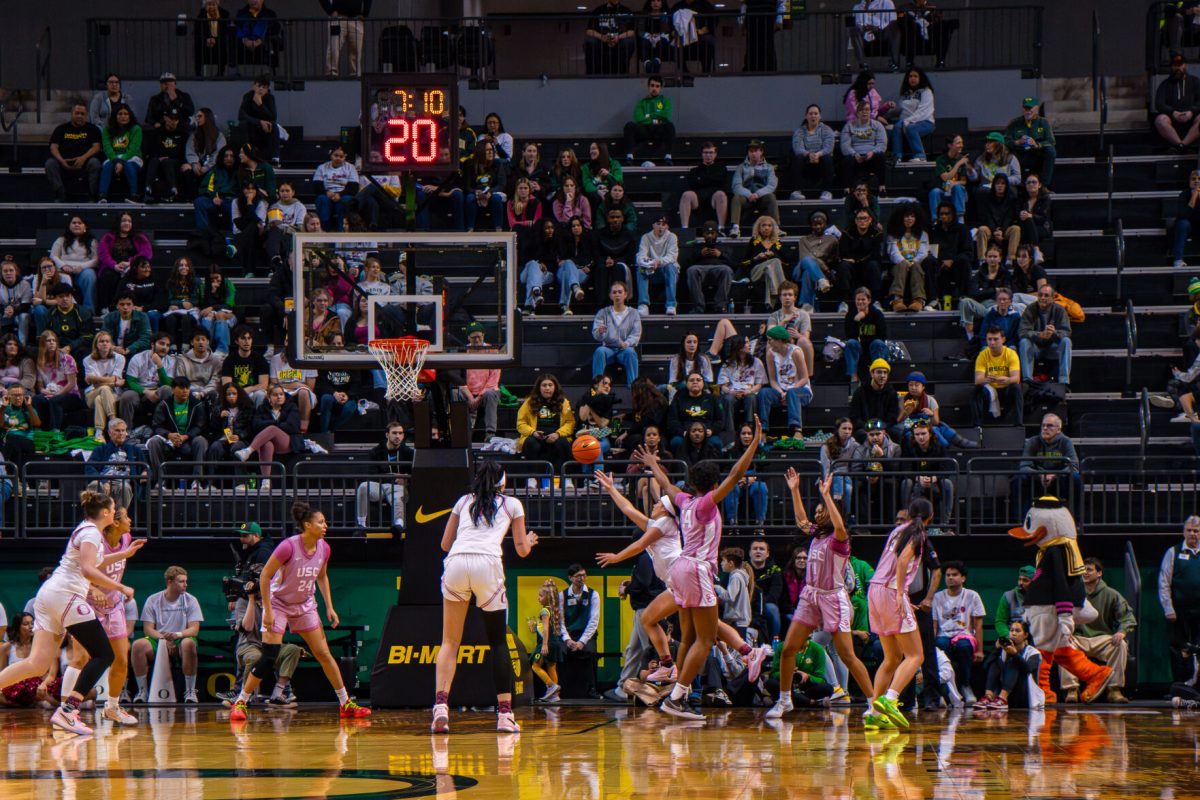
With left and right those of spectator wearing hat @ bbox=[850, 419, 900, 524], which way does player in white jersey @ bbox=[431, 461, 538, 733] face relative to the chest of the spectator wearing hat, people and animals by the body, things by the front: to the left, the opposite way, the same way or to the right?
the opposite way

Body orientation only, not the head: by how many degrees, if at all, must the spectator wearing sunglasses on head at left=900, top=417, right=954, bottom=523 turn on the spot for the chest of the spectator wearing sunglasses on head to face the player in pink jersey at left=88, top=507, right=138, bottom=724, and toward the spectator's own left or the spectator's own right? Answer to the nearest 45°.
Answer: approximately 45° to the spectator's own right

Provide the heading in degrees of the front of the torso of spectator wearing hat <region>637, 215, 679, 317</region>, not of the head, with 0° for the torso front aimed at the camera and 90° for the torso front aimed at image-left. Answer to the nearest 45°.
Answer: approximately 0°

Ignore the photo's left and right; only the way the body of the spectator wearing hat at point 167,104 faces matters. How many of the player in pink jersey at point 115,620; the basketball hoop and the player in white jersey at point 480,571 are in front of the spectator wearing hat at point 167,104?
3

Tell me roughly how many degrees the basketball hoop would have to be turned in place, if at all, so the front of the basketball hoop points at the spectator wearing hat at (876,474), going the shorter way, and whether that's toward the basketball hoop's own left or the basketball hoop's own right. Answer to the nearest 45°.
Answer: approximately 135° to the basketball hoop's own left

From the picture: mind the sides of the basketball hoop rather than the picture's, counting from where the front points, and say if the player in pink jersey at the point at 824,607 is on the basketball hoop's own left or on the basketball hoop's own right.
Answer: on the basketball hoop's own left

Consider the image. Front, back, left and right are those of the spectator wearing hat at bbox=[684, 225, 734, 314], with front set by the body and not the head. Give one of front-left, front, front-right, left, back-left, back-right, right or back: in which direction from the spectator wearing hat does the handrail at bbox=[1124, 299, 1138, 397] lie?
left

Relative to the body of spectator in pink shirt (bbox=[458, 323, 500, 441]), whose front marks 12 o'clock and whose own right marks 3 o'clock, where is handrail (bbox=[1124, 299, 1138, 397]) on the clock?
The handrail is roughly at 9 o'clock from the spectator in pink shirt.

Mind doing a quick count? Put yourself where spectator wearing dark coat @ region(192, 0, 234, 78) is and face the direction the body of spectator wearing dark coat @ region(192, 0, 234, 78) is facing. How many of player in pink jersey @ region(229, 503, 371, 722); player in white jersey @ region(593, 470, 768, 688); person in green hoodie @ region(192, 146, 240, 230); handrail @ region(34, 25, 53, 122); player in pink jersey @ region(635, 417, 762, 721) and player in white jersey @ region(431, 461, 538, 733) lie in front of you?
5
